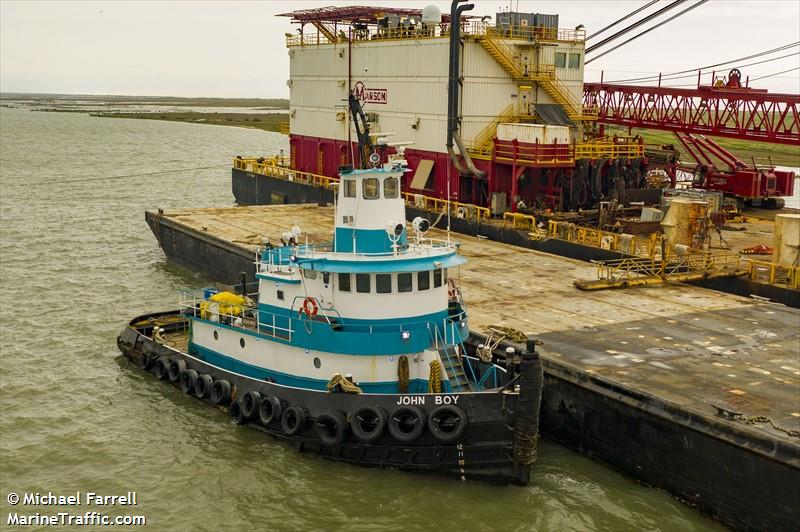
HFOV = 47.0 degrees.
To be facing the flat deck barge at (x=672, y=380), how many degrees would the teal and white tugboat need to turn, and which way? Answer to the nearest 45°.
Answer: approximately 45° to its left

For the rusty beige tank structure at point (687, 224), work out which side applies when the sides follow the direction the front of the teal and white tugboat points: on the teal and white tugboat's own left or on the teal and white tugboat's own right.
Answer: on the teal and white tugboat's own left

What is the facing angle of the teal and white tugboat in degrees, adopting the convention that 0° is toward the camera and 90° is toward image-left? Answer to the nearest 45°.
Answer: approximately 315°

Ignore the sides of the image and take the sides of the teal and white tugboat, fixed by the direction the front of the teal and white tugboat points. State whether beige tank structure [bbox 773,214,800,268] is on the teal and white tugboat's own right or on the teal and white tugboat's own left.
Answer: on the teal and white tugboat's own left
